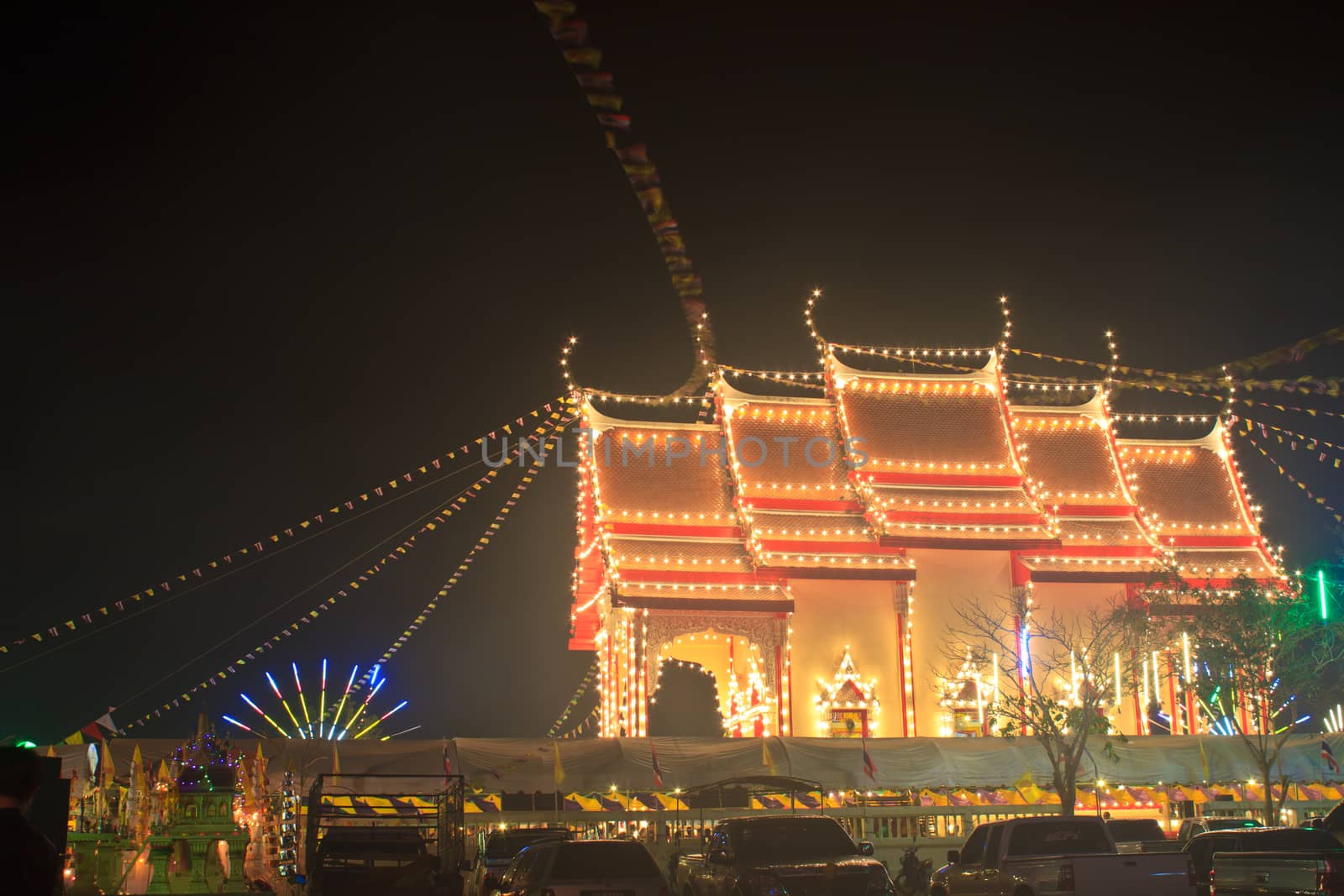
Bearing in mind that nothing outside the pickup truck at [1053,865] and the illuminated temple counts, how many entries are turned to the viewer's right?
0

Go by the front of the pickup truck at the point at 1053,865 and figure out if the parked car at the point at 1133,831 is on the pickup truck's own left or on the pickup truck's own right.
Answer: on the pickup truck's own right

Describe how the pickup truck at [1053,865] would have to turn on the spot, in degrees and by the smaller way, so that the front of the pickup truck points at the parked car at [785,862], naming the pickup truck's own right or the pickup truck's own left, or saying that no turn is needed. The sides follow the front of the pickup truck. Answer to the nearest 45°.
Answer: approximately 45° to the pickup truck's own left

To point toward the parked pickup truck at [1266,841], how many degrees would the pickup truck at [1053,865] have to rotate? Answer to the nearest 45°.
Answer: approximately 135° to its right

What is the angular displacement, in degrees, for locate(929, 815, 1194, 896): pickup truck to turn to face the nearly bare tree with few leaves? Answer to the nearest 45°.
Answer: approximately 45° to its right

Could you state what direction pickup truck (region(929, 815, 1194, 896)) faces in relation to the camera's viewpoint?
facing away from the viewer and to the left of the viewer

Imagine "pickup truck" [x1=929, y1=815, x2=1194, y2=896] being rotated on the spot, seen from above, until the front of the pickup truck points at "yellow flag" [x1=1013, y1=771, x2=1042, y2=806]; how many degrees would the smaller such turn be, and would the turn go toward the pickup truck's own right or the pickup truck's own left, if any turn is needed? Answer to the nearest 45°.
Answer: approximately 45° to the pickup truck's own right
